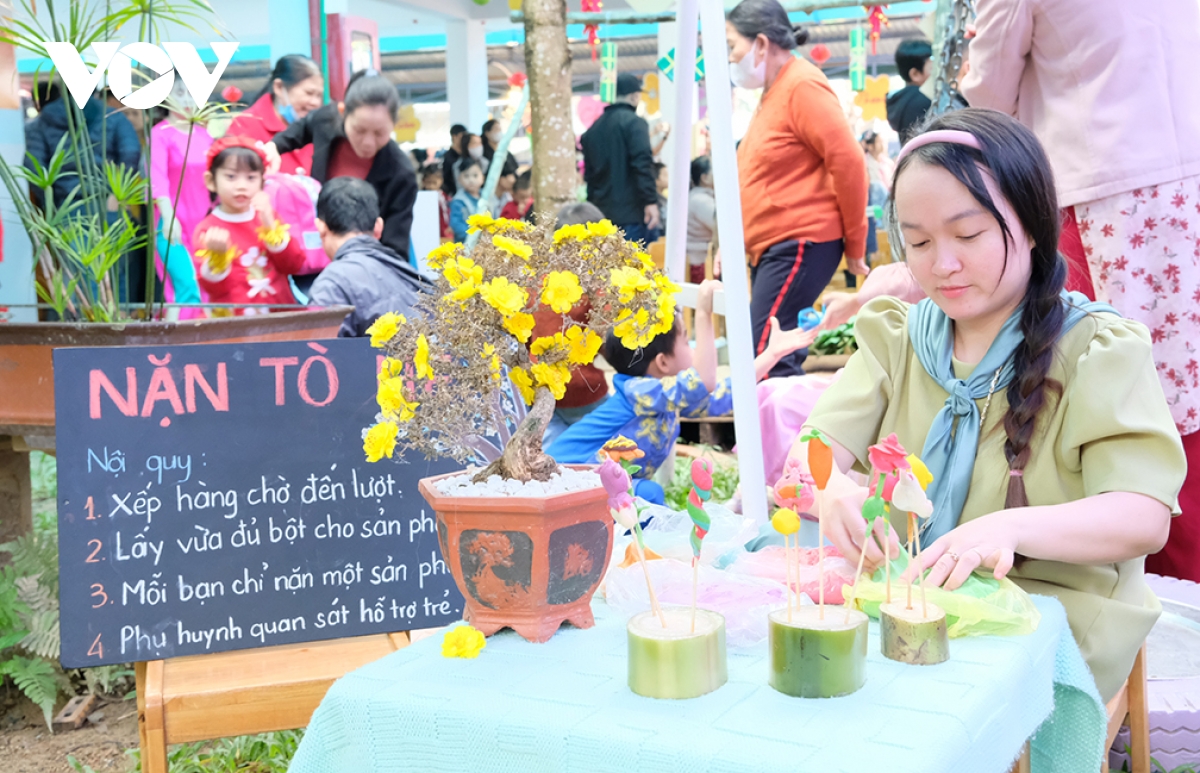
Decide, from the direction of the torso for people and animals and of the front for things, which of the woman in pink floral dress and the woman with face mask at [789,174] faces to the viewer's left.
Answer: the woman with face mask

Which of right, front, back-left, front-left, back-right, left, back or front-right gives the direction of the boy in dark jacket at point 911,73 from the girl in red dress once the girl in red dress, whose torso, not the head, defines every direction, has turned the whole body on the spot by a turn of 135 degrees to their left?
front-right

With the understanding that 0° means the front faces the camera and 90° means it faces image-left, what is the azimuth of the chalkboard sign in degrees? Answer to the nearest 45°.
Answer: approximately 0°

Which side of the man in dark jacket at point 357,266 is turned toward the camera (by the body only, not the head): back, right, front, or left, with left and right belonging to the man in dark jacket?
back

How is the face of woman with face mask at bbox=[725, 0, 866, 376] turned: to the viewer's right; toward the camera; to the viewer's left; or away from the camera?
to the viewer's left

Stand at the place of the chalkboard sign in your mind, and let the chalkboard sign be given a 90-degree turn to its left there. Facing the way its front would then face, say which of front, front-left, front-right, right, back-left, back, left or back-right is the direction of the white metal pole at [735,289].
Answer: front

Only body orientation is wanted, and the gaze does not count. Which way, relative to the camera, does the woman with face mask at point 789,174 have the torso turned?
to the viewer's left

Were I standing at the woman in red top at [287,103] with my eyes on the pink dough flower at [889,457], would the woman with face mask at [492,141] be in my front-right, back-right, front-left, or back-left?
back-left
